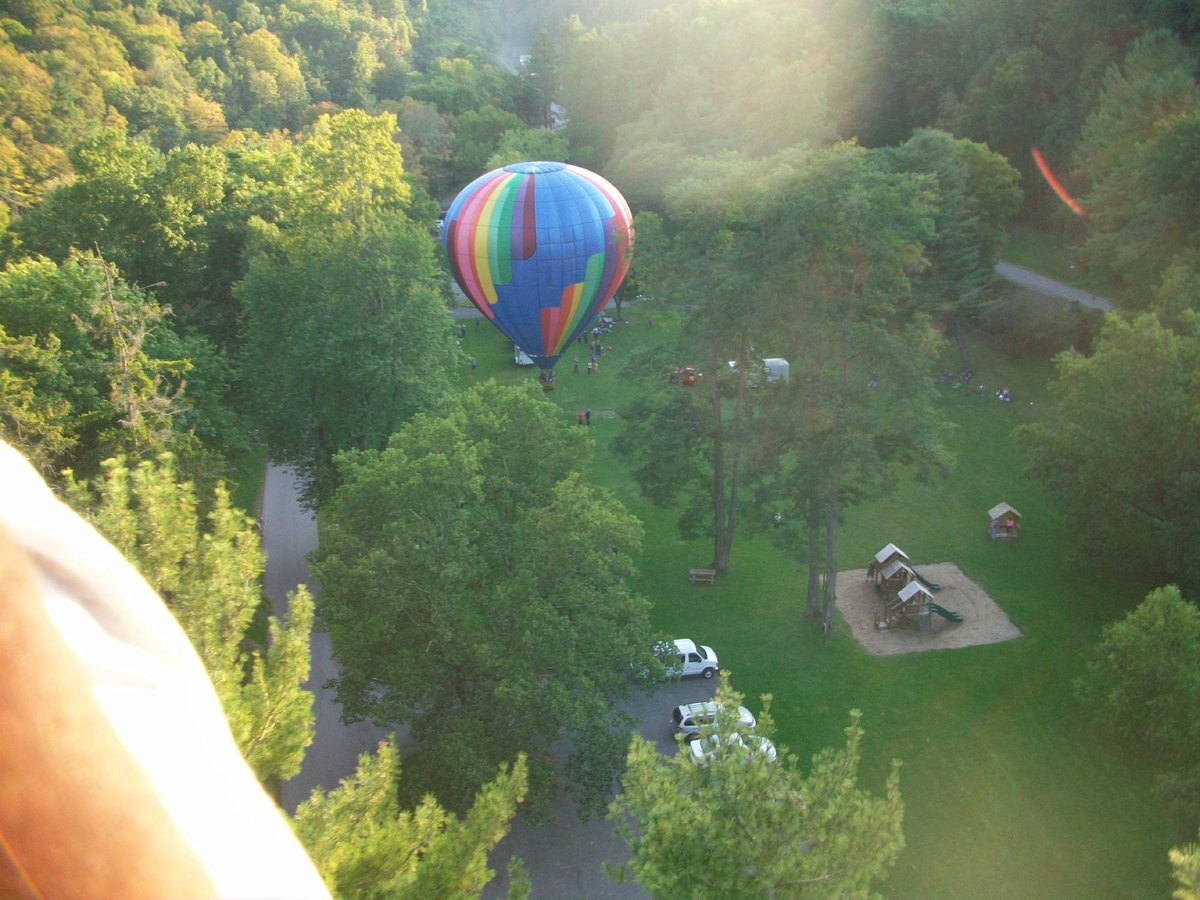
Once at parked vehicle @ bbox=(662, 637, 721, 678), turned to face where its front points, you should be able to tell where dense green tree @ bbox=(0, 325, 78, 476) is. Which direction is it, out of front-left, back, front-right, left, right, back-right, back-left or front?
back

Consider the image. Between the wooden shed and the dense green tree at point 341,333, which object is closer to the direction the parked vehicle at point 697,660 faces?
the wooden shed

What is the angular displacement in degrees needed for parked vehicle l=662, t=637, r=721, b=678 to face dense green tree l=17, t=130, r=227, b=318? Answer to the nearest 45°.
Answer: approximately 135° to its left

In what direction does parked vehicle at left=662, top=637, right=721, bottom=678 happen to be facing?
to the viewer's right

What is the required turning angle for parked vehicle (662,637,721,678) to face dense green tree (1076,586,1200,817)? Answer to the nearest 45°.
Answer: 0° — it already faces it

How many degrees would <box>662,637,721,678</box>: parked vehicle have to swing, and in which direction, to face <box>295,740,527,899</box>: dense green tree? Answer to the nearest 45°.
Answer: approximately 90° to its right
